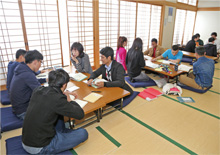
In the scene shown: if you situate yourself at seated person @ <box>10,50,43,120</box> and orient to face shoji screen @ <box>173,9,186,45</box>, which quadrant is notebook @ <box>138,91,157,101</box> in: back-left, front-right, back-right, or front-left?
front-right

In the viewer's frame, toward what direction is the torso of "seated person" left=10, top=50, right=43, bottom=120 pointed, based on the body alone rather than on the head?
to the viewer's right

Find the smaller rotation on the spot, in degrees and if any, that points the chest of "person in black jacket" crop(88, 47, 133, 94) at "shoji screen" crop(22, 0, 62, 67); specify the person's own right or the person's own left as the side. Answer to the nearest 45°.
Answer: approximately 90° to the person's own right

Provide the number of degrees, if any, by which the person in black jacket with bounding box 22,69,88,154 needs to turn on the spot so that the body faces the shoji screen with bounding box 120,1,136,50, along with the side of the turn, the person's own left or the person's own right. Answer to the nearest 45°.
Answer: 0° — they already face it

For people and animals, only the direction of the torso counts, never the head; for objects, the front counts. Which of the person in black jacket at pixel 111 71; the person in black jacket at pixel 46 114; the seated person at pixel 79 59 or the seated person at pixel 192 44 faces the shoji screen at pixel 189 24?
the person in black jacket at pixel 46 114

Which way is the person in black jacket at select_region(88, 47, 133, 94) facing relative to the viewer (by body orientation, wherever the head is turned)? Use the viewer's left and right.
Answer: facing the viewer and to the left of the viewer

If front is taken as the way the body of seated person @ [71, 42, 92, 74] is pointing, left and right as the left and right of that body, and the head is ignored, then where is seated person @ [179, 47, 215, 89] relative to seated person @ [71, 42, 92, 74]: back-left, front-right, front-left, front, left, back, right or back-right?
back-left

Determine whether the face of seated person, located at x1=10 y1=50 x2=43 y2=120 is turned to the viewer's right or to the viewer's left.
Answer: to the viewer's right

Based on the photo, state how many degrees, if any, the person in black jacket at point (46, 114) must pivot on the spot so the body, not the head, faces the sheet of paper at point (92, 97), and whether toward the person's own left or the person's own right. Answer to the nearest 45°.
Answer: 0° — they already face it

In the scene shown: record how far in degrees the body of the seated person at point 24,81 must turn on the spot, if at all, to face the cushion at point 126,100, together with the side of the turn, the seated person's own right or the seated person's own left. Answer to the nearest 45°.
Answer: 0° — they already face it

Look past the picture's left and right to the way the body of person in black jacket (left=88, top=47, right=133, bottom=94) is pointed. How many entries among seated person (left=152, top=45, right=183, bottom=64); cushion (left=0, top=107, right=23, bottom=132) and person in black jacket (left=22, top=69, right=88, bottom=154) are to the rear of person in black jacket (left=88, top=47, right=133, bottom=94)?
1
